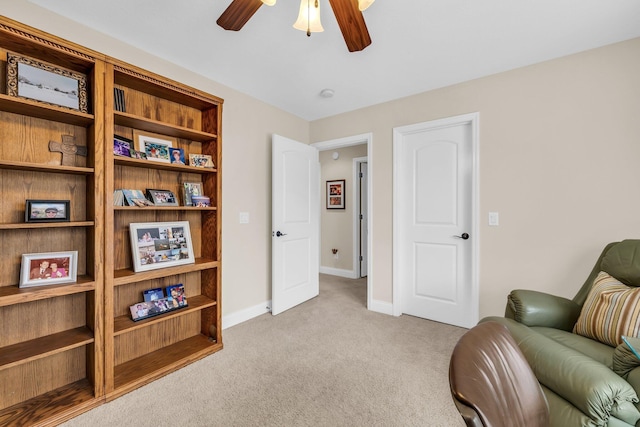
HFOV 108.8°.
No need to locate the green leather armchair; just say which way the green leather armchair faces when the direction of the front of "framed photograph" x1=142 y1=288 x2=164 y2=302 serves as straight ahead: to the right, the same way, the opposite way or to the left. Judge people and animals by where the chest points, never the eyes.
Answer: the opposite way

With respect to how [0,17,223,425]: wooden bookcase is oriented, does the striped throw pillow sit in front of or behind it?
in front

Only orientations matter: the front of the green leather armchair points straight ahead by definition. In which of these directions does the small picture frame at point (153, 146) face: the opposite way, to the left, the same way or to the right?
the opposite way

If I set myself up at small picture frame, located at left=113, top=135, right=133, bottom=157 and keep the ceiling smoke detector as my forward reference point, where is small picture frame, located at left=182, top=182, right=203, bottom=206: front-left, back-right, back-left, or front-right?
front-left

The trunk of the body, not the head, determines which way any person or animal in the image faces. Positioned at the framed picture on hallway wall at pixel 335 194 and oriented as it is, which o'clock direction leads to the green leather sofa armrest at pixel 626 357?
The green leather sofa armrest is roughly at 10 o'clock from the framed picture on hallway wall.

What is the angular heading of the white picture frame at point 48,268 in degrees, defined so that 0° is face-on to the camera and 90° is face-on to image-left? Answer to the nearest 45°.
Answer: approximately 0°

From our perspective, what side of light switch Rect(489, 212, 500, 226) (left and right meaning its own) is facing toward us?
front

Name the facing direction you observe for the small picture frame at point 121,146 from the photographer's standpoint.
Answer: facing the viewer and to the right of the viewer

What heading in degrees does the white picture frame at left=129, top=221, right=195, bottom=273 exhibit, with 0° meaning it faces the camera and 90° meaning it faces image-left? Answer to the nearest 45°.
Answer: approximately 315°

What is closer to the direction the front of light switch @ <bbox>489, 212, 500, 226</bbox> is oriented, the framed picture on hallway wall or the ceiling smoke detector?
the ceiling smoke detector
